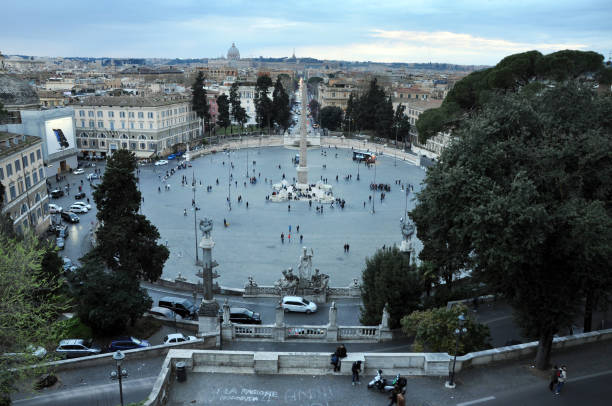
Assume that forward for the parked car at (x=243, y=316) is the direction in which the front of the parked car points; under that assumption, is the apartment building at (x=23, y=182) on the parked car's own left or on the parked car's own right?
on the parked car's own left

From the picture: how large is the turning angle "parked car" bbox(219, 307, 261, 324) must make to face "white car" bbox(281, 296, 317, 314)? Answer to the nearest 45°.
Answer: approximately 45° to its left

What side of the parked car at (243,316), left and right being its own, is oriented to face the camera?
right

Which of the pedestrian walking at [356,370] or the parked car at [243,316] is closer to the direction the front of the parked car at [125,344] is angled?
the parked car
